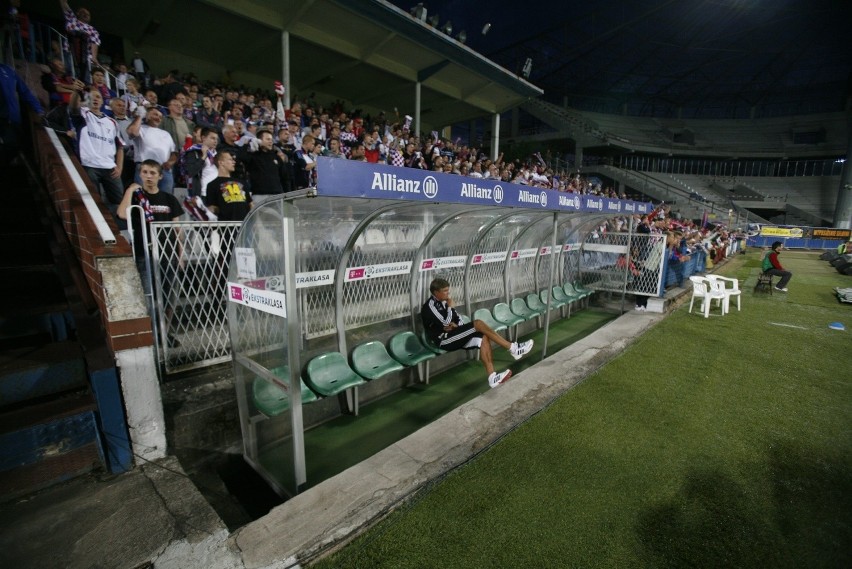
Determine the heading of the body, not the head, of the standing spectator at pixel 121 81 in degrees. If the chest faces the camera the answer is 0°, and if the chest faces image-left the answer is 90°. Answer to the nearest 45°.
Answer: approximately 315°

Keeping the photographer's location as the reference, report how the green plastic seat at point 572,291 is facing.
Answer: facing the viewer and to the right of the viewer

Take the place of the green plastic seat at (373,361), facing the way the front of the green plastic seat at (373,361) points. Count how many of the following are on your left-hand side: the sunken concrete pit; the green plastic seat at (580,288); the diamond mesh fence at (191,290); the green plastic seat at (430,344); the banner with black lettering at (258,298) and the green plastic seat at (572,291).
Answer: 3

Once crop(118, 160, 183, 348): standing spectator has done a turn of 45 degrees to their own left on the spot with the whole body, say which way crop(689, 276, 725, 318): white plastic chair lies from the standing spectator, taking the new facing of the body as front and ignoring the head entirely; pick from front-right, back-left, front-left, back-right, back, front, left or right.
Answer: front-left

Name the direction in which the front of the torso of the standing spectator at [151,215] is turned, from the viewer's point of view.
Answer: toward the camera

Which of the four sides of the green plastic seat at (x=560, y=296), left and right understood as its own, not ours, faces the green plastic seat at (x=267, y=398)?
right

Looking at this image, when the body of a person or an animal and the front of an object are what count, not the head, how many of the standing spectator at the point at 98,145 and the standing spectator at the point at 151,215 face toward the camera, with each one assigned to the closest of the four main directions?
2

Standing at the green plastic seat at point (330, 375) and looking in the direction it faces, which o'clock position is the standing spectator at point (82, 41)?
The standing spectator is roughly at 6 o'clock from the green plastic seat.

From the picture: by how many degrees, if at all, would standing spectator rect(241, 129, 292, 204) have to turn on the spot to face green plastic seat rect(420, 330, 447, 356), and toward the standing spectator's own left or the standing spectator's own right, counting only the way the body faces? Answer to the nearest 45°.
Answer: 0° — they already face it

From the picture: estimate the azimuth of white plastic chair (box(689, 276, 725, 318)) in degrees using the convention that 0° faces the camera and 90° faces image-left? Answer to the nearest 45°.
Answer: approximately 315°
